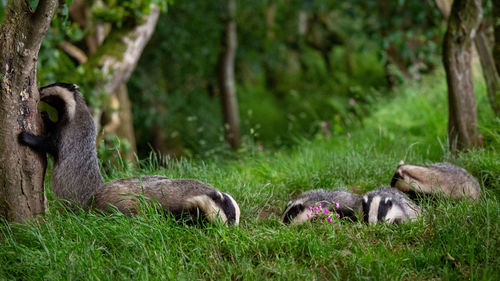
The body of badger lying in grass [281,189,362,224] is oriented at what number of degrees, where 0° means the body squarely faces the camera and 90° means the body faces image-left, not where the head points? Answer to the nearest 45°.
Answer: approximately 90°

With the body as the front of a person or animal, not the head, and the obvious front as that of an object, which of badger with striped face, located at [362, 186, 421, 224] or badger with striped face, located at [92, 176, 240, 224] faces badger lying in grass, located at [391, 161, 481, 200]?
badger with striped face, located at [92, 176, 240, 224]

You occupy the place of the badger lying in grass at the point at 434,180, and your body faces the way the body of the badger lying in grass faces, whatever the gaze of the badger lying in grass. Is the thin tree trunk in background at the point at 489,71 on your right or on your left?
on your right

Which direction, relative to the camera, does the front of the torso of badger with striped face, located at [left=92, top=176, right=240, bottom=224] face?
to the viewer's right

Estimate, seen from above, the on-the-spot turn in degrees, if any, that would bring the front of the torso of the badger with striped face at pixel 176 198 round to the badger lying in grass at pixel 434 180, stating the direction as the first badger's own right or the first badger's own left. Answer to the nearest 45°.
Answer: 0° — it already faces it

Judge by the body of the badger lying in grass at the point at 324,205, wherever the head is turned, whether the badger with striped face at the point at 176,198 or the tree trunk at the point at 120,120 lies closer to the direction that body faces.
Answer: the badger with striped face

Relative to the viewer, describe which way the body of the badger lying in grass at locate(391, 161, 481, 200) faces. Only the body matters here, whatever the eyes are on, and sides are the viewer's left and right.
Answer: facing to the left of the viewer

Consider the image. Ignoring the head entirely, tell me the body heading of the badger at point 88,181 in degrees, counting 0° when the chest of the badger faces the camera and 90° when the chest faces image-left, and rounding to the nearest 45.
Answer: approximately 90°
